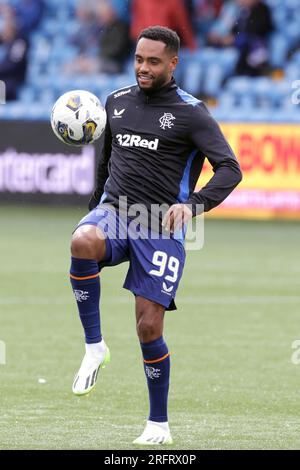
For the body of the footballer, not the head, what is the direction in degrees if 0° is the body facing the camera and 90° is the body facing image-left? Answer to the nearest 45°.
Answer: approximately 45°
